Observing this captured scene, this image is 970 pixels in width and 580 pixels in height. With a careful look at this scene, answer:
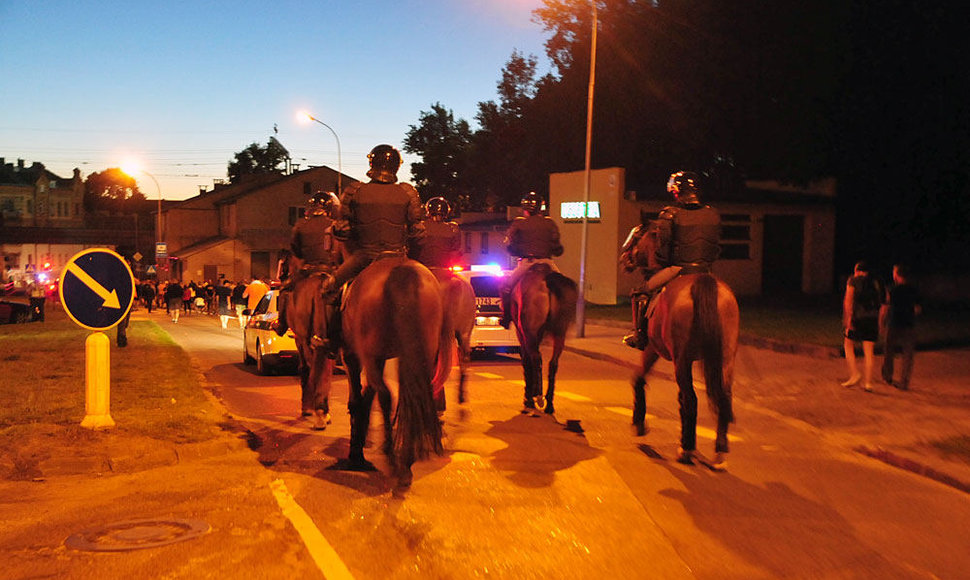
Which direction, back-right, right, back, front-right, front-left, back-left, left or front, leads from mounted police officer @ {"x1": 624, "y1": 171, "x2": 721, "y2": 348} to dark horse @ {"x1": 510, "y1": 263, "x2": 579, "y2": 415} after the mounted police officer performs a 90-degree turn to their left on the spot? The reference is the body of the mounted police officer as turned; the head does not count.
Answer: right

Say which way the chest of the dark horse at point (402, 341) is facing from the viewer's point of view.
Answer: away from the camera

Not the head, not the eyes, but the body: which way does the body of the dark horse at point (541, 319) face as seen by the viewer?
away from the camera

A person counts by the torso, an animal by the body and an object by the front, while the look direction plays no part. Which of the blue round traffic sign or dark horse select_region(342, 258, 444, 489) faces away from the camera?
the dark horse

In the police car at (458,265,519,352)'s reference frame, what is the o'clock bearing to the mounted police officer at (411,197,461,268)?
The mounted police officer is roughly at 6 o'clock from the police car.

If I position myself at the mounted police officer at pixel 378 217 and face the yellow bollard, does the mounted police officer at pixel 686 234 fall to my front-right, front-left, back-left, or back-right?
back-right

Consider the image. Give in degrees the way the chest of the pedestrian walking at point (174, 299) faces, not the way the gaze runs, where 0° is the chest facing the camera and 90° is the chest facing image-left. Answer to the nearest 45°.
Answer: approximately 180°

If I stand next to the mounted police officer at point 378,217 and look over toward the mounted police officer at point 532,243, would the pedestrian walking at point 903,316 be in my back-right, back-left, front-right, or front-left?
front-right

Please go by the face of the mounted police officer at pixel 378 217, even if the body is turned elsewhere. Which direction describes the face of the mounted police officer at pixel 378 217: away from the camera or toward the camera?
away from the camera

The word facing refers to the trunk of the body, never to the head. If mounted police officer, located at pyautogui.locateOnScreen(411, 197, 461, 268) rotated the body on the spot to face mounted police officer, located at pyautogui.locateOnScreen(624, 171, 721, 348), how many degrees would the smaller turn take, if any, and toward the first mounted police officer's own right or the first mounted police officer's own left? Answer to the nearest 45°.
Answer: approximately 135° to the first mounted police officer's own right

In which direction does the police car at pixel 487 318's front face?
away from the camera

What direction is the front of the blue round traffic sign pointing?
toward the camera

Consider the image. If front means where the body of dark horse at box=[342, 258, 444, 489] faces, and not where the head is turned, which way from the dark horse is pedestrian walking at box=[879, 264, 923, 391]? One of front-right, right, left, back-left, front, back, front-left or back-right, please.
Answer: front-right

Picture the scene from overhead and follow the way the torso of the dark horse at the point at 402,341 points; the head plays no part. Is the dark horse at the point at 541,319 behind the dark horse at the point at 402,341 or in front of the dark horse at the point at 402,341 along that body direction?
in front

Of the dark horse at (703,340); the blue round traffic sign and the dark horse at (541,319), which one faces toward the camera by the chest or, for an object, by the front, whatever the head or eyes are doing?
the blue round traffic sign

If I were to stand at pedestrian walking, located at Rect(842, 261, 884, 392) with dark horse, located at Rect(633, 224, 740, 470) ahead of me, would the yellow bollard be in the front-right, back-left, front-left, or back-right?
front-right

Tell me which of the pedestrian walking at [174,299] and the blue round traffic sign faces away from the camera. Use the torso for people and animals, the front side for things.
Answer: the pedestrian walking
